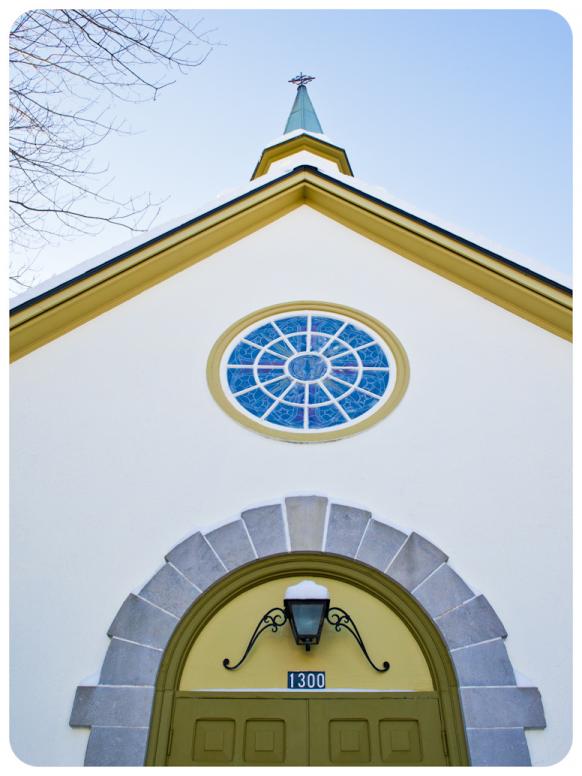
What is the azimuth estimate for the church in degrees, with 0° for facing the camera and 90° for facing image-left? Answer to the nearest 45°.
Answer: approximately 0°

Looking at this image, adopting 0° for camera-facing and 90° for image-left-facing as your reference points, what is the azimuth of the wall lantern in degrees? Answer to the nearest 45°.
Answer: approximately 0°
